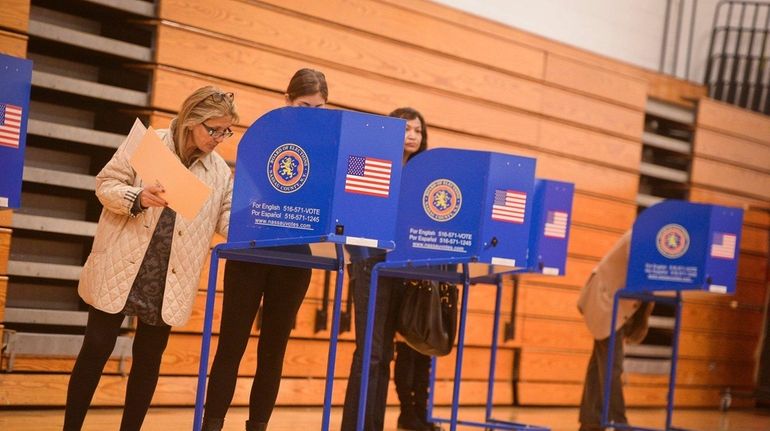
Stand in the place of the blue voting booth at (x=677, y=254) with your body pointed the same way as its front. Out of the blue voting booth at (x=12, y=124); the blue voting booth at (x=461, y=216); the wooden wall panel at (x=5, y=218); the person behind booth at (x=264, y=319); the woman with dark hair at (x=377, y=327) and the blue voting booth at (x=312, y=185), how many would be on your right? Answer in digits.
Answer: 0

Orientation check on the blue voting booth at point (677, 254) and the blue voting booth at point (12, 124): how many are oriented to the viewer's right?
0

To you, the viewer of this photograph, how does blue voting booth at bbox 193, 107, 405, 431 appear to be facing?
facing away from the viewer and to the left of the viewer

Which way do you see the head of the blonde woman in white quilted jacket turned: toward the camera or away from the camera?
toward the camera

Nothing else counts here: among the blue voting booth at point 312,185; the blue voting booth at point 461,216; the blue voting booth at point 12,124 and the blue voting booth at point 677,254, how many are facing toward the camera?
0

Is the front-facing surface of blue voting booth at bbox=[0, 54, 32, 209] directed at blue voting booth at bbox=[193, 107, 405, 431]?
no

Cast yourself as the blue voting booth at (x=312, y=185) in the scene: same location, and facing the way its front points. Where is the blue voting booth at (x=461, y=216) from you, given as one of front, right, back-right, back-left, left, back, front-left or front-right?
right

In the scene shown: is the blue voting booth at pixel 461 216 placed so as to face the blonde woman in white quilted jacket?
no

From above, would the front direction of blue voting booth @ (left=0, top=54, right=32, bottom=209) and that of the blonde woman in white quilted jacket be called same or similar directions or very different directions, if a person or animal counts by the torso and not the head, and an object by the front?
very different directions

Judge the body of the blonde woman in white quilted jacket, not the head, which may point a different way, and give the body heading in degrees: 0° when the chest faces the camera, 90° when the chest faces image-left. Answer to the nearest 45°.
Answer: approximately 315°

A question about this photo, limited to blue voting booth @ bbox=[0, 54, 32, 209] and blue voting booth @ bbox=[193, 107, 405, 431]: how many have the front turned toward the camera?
0

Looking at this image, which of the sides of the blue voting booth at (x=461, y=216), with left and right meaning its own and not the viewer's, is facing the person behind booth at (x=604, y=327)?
right

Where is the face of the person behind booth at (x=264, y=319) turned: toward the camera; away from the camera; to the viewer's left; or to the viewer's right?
toward the camera

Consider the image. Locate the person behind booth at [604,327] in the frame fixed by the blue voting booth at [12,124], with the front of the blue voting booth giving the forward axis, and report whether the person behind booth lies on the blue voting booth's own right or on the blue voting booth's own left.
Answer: on the blue voting booth's own right

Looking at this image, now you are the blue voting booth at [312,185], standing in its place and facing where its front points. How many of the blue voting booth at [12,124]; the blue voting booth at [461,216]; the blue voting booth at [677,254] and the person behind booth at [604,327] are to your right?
3

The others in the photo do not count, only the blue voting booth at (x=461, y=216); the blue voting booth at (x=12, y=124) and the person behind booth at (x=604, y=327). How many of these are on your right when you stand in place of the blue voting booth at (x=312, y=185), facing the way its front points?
2

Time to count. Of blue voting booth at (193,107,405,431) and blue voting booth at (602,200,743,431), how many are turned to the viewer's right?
0
